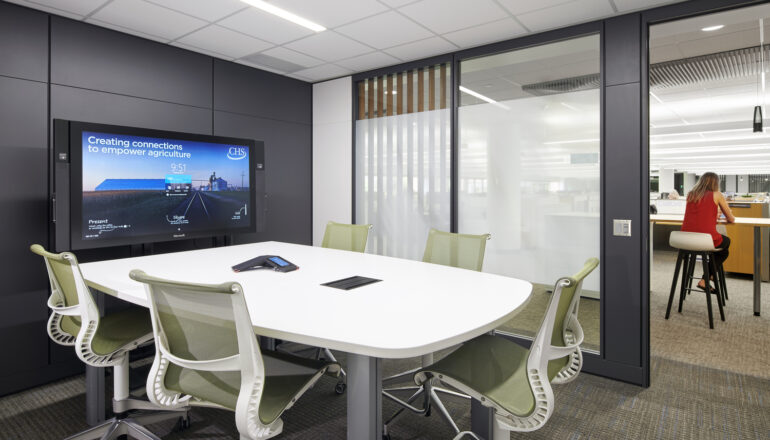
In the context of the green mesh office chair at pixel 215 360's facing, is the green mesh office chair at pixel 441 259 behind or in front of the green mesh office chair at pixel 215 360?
in front

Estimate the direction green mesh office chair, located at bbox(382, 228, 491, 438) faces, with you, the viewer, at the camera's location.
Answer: facing the viewer and to the left of the viewer

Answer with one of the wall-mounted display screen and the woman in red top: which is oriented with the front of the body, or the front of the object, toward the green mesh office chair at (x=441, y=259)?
the wall-mounted display screen

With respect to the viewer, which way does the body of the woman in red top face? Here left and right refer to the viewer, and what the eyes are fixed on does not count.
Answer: facing away from the viewer and to the right of the viewer

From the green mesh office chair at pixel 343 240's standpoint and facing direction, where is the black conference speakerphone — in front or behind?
in front

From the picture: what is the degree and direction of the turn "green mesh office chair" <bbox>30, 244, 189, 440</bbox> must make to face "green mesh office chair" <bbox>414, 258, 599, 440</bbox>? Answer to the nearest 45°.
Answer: approximately 90° to its right

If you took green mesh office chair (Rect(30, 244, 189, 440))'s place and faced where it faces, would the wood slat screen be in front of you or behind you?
in front

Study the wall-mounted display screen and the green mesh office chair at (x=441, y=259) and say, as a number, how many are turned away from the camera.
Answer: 0

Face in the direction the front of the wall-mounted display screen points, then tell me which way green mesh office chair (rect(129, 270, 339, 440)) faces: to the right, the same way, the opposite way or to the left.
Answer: to the left

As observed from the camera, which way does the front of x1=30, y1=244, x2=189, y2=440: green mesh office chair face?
facing away from the viewer and to the right of the viewer

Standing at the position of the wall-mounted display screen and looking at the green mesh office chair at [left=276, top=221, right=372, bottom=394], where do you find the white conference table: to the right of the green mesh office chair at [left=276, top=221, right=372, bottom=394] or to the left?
right

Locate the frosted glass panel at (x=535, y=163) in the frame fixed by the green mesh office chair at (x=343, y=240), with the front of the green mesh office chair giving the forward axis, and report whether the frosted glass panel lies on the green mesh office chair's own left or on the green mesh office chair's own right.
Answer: on the green mesh office chair's own left

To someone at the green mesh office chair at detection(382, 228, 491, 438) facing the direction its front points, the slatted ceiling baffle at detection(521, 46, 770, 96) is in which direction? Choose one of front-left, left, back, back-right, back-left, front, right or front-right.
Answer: back

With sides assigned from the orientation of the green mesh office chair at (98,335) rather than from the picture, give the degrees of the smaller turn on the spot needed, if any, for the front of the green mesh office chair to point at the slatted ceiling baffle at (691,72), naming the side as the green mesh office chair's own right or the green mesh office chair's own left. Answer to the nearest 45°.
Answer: approximately 45° to the green mesh office chair's own right

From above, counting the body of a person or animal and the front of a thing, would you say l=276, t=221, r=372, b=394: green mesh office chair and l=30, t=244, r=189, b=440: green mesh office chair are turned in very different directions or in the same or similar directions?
very different directions
